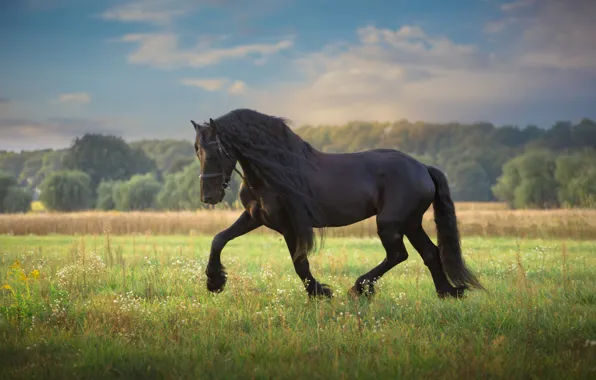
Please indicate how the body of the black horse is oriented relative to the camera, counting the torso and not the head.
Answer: to the viewer's left
